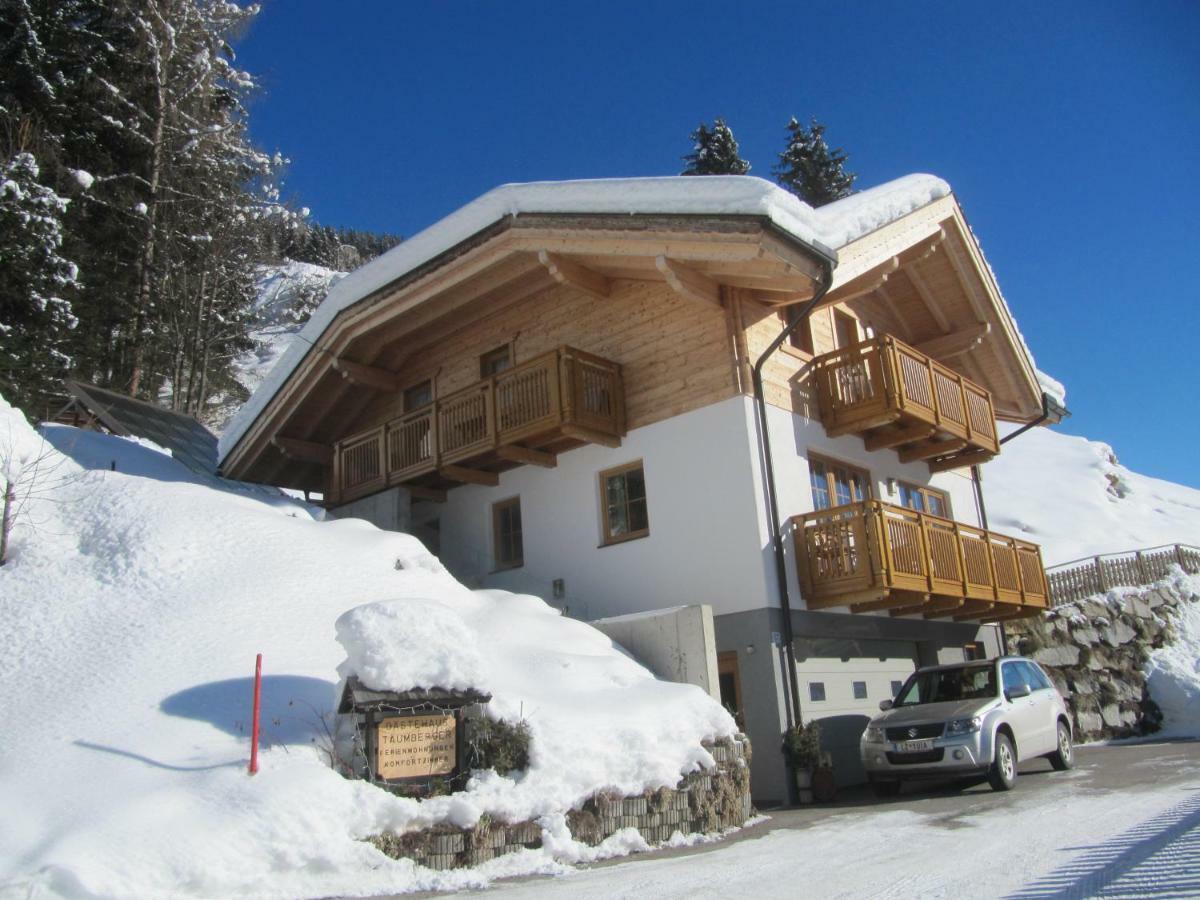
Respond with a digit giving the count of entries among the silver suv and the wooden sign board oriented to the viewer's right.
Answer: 0

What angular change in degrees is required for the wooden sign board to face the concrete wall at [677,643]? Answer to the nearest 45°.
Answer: approximately 135° to its left

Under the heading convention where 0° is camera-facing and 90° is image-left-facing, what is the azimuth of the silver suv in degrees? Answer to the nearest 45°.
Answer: approximately 45°

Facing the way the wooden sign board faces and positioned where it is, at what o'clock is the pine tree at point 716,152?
The pine tree is roughly at 7 o'clock from the wooden sign board.

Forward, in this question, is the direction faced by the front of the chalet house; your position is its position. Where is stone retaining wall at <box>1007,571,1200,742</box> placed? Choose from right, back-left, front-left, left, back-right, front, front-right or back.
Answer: left

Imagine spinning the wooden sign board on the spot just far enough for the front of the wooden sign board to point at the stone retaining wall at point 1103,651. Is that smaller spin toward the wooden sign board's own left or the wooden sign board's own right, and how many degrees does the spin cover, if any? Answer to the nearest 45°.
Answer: approximately 135° to the wooden sign board's own left

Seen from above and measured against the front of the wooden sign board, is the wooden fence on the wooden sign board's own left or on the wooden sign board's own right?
on the wooden sign board's own left

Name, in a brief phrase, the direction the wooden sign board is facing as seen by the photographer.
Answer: facing the viewer

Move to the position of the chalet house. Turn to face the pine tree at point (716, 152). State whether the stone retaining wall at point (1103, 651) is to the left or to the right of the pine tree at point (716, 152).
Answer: right
